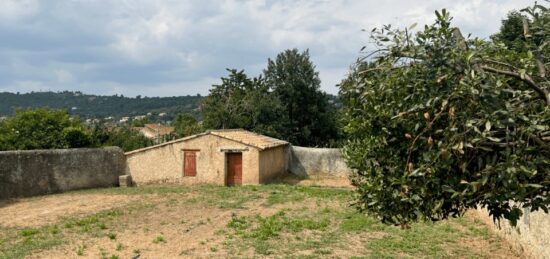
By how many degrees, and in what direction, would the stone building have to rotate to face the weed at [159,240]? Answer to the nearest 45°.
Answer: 0° — it already faces it

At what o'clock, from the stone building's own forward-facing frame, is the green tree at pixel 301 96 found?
The green tree is roughly at 7 o'clock from the stone building.

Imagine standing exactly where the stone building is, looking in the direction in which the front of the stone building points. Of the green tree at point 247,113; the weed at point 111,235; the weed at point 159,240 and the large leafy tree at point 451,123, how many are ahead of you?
3

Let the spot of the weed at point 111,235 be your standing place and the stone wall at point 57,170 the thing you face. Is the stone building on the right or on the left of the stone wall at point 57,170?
right

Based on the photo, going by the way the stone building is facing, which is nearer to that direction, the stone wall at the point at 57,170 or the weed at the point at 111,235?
the weed

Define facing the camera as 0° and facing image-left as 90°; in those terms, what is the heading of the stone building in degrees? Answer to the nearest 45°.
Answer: approximately 0°

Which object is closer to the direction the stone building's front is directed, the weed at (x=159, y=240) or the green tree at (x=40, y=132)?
the weed

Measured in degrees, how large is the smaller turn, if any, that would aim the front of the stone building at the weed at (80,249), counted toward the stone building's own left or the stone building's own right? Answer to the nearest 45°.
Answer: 0° — it already faces it

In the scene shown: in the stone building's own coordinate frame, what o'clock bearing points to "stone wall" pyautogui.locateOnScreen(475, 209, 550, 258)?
The stone wall is roughly at 11 o'clock from the stone building.

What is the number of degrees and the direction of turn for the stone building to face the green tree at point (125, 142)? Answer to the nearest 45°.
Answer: approximately 135° to its right

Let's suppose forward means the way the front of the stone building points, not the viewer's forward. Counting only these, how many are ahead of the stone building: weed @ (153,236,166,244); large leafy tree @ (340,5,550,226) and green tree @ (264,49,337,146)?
2

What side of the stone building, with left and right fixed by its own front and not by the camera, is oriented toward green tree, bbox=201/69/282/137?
back

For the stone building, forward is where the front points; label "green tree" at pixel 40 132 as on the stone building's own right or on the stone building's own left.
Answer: on the stone building's own right

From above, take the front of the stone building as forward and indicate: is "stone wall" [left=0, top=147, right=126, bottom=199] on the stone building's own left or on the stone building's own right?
on the stone building's own right

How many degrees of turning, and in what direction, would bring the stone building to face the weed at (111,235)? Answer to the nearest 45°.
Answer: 0° — it already faces it
